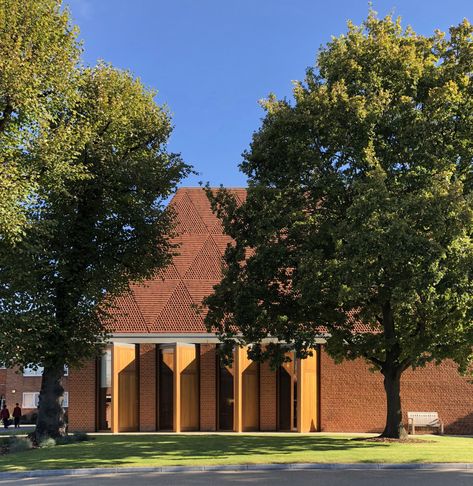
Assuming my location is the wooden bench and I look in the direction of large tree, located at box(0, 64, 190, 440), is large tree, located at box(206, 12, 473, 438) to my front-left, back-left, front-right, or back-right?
front-left

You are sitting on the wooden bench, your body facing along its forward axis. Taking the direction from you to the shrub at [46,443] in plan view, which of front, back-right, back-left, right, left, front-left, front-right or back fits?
front-right

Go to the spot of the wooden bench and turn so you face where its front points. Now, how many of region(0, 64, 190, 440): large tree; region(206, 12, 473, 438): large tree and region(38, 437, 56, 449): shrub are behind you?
0

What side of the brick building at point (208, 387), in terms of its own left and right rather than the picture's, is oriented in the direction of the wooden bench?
left

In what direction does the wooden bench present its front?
toward the camera

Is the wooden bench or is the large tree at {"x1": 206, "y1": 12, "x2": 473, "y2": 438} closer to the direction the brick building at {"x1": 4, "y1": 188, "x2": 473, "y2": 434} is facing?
the large tree

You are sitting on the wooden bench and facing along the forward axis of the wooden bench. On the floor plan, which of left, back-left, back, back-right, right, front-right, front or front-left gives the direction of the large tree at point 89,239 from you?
front-right

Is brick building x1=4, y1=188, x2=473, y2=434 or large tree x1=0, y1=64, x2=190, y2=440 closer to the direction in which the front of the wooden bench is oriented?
the large tree

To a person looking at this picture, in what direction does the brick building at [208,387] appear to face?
facing the viewer

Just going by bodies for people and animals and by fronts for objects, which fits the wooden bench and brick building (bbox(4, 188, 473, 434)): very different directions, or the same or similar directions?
same or similar directions

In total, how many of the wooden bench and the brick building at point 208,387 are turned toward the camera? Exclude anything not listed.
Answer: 2
